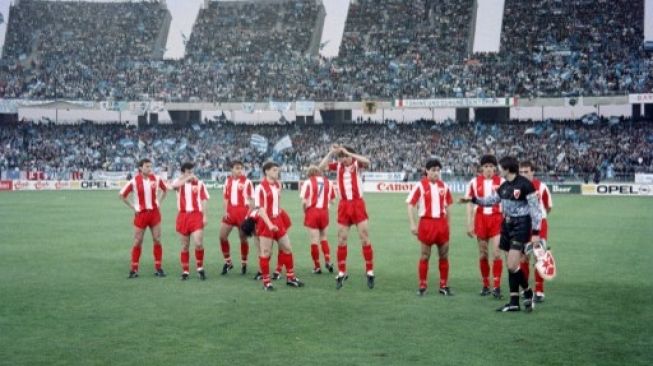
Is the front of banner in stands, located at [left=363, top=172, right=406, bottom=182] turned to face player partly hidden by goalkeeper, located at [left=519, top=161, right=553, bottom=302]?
yes

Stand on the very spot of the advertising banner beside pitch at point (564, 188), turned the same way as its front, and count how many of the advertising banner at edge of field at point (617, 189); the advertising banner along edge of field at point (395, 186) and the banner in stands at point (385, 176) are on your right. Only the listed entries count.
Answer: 2

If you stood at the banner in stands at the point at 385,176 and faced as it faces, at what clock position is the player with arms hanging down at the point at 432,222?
The player with arms hanging down is roughly at 12 o'clock from the banner in stands.

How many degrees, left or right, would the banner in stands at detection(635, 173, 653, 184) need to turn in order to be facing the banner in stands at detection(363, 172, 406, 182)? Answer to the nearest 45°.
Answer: approximately 90° to its right

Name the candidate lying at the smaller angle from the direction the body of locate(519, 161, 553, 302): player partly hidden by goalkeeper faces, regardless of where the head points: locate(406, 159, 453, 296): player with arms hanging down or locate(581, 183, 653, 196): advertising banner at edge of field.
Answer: the player with arms hanging down

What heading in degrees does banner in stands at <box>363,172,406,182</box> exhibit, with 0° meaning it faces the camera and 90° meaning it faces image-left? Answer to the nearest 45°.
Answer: approximately 0°

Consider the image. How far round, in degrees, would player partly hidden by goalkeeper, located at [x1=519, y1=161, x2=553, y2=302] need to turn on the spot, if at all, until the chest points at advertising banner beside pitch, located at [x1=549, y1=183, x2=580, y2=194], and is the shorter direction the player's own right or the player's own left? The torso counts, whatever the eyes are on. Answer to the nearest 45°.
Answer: approximately 135° to the player's own right

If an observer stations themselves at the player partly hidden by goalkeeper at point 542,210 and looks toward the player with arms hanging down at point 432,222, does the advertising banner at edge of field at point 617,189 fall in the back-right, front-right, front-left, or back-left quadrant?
back-right

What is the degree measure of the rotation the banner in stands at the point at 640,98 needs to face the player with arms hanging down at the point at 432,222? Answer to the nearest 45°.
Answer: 0° — it already faces them

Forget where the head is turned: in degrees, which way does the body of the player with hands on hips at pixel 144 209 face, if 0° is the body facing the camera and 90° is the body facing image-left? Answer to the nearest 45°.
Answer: approximately 0°

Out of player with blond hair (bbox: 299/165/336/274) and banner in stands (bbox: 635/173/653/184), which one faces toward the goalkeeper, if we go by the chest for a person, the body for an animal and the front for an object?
the banner in stands
